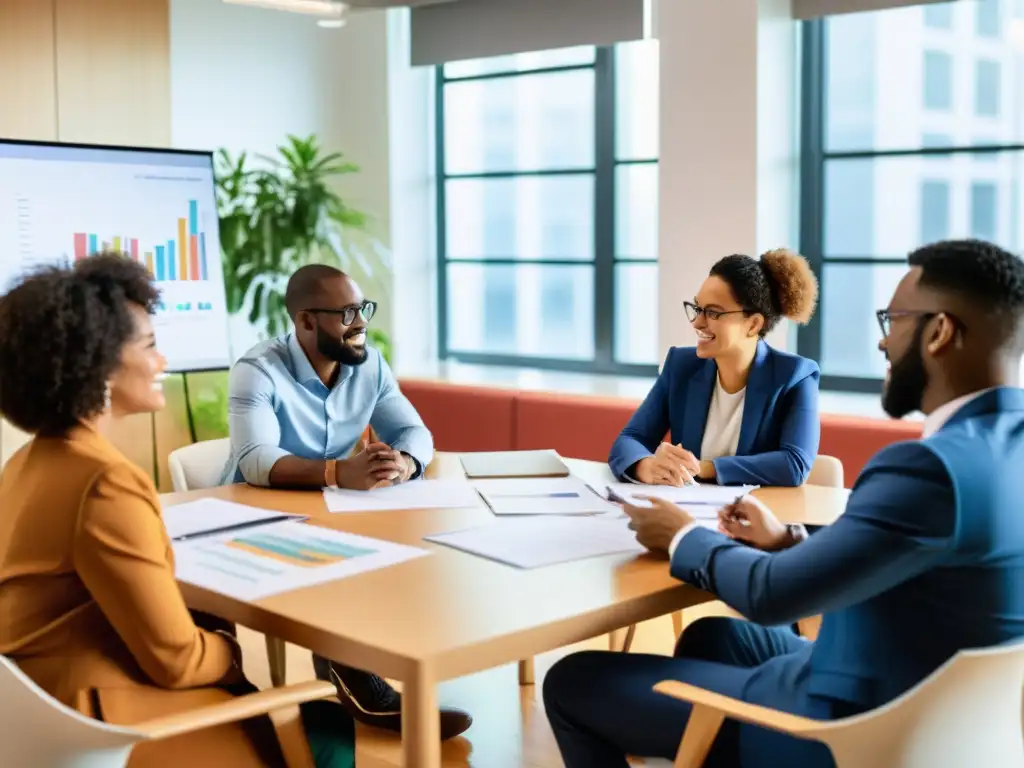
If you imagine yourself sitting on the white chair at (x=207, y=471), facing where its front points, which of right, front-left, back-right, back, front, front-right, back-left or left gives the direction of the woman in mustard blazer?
front-right

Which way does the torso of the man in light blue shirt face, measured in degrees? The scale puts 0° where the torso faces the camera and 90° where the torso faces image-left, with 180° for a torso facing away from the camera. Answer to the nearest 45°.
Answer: approximately 315°

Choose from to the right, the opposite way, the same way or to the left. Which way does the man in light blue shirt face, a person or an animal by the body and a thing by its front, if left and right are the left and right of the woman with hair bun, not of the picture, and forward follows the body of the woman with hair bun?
to the left

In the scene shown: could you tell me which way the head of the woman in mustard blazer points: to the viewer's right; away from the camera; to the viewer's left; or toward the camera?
to the viewer's right

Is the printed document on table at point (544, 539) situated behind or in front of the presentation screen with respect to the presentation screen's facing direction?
in front

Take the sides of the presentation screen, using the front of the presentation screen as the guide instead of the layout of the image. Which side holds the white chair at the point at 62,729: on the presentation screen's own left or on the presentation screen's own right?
on the presentation screen's own right

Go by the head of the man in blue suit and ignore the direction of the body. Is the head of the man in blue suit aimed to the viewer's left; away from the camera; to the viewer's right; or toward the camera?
to the viewer's left

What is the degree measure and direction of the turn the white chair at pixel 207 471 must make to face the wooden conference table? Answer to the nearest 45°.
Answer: approximately 45° to its right

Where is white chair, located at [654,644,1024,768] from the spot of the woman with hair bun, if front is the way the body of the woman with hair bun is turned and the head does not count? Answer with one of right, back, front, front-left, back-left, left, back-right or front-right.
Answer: front-left

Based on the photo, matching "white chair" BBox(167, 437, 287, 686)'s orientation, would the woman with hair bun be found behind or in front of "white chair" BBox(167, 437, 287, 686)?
in front
